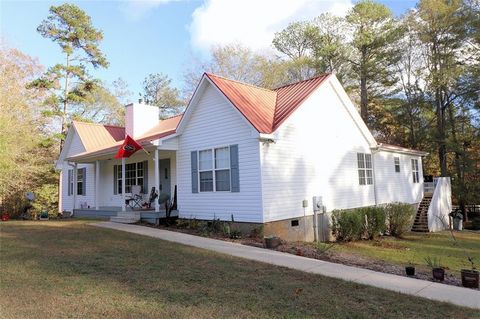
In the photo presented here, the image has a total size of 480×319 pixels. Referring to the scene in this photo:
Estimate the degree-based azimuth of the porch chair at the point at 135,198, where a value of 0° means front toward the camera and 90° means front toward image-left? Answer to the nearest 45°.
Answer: approximately 45°

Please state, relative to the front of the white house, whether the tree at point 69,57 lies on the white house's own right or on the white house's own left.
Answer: on the white house's own right

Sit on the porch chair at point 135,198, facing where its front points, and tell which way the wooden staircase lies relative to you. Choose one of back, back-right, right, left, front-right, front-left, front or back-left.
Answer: back-left

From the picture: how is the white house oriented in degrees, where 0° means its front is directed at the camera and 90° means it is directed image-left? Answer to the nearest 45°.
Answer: approximately 45°

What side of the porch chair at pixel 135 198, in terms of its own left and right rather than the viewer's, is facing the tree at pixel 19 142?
right

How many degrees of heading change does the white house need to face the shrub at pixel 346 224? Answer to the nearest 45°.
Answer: approximately 135° to its left
